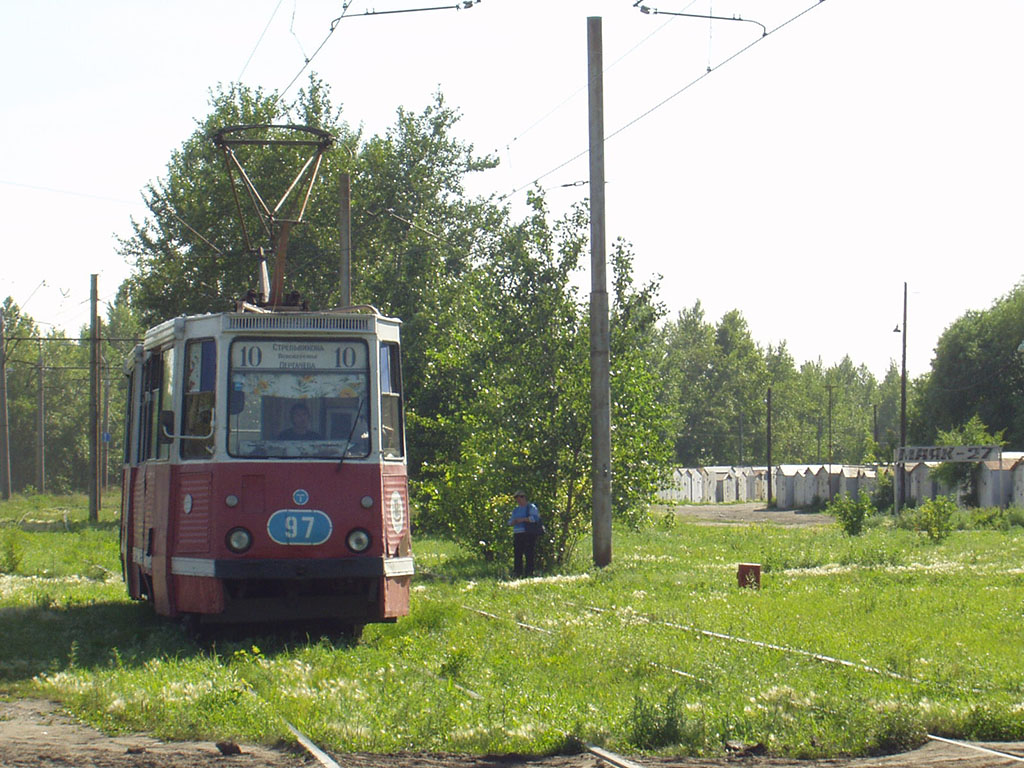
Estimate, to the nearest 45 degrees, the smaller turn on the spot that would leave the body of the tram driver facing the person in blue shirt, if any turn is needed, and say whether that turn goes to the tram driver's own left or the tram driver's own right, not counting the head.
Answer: approximately 135° to the tram driver's own left

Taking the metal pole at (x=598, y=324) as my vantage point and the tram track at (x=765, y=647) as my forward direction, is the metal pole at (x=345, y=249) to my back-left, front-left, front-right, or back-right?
back-right

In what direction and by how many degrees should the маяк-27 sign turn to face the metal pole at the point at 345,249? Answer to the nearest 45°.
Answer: approximately 45° to its right

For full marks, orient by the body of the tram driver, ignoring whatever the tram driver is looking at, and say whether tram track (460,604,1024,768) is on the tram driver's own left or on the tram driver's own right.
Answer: on the tram driver's own left

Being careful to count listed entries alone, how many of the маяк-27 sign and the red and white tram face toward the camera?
2

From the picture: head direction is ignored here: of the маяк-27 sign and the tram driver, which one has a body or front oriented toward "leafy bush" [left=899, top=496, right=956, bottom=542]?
the маяк-27 sign

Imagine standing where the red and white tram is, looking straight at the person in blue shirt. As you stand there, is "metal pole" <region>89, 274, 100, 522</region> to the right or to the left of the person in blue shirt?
left

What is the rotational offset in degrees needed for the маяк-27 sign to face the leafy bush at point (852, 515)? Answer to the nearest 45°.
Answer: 0° — it already faces it

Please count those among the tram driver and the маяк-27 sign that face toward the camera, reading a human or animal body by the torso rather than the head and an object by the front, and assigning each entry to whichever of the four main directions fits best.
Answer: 2

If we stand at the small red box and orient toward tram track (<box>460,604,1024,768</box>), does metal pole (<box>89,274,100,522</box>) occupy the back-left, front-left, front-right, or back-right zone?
back-right

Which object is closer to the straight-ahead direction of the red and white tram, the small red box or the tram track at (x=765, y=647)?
the tram track

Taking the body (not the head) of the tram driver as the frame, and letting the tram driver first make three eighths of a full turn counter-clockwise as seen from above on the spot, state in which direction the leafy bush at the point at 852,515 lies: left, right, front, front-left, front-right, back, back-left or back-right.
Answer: front
